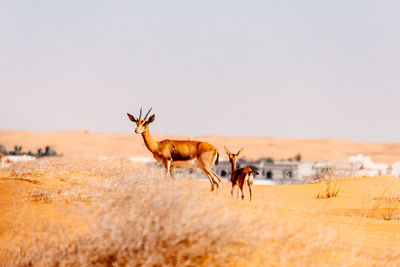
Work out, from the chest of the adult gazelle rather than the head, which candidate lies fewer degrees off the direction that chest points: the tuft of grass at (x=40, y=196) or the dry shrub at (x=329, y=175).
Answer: the tuft of grass

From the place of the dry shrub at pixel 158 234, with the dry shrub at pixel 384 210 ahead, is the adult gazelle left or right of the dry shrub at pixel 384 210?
left

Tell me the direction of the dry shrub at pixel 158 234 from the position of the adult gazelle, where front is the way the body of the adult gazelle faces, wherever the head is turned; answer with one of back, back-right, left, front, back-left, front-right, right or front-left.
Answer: left

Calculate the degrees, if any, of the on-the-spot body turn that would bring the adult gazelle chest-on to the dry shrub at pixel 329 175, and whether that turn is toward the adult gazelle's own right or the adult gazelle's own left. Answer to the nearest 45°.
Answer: approximately 135° to the adult gazelle's own right

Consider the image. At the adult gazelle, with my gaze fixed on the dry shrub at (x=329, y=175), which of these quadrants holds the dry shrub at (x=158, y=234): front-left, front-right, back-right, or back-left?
back-right

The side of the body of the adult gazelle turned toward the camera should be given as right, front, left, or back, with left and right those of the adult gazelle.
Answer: left

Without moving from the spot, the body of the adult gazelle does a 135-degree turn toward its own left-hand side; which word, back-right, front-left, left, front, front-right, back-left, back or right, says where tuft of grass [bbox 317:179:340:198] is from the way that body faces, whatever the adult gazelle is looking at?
left

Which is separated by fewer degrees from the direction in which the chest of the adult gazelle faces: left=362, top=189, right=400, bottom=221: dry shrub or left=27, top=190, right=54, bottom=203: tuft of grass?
the tuft of grass
